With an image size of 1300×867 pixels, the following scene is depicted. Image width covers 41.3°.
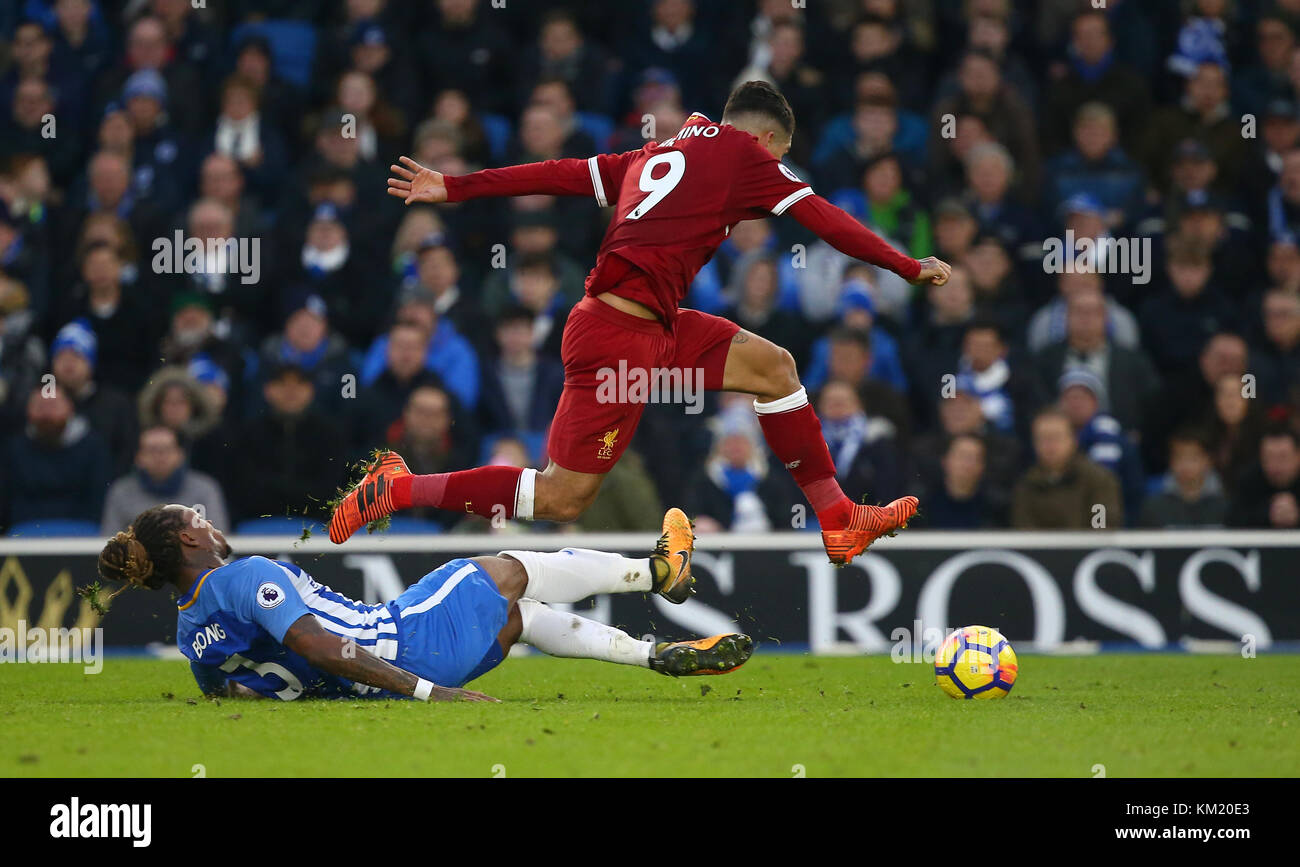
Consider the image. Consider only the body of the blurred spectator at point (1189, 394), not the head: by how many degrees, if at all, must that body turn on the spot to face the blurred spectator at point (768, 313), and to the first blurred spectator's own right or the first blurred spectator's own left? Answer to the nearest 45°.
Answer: approximately 90° to the first blurred spectator's own right

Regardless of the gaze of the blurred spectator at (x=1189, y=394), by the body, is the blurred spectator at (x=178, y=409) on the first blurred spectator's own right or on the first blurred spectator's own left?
on the first blurred spectator's own right

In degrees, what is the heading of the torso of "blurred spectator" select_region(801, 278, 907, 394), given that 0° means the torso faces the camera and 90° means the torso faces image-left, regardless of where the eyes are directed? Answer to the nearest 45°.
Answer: approximately 0°

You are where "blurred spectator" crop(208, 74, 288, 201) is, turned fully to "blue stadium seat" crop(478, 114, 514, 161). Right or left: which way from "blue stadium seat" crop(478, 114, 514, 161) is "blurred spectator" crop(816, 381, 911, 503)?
right

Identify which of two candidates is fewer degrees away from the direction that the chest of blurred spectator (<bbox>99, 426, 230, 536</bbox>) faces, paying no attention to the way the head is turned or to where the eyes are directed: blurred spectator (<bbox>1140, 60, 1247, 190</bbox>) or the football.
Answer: the football

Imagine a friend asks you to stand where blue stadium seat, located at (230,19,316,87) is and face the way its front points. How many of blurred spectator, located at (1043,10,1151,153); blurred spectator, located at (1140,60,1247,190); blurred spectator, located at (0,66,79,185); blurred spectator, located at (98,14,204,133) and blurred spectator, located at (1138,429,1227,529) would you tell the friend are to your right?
2

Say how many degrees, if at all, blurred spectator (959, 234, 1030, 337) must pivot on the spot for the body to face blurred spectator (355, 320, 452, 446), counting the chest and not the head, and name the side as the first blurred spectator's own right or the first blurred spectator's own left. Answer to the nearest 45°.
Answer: approximately 90° to the first blurred spectator's own right

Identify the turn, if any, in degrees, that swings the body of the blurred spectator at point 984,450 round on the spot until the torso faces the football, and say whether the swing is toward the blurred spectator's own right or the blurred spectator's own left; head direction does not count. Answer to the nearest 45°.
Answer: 0° — they already face it

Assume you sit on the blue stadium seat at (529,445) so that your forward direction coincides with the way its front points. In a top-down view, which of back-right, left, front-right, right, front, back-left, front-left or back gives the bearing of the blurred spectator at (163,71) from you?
back-right

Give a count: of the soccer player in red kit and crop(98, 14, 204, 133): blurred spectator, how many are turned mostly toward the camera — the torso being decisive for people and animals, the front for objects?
1
